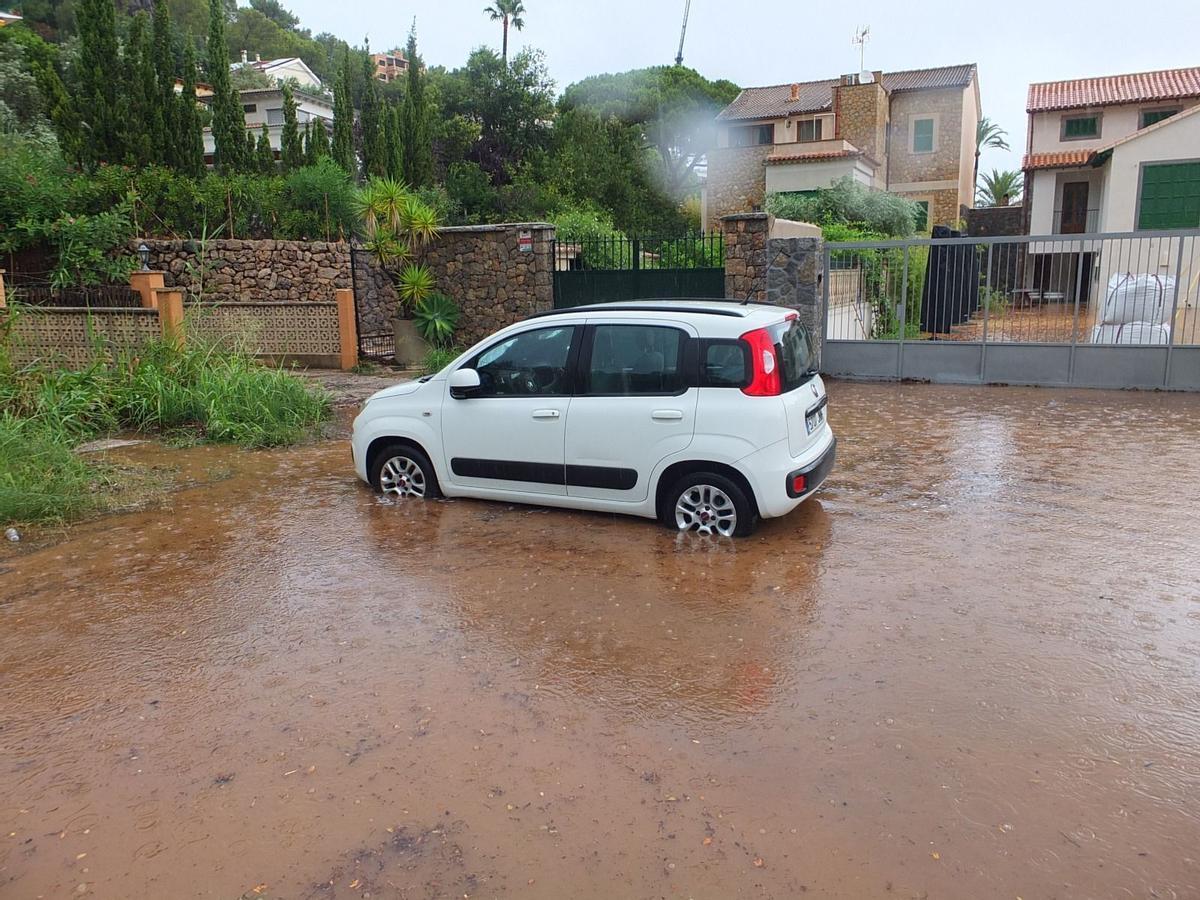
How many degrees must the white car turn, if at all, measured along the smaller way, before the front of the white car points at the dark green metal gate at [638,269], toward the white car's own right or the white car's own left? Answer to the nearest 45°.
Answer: approximately 45° to the white car's own right

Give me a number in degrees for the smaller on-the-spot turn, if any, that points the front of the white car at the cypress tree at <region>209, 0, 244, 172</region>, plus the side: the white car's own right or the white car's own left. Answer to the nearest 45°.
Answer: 0° — it already faces it

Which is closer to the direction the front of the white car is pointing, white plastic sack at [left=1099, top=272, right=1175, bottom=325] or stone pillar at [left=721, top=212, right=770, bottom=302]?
the stone pillar

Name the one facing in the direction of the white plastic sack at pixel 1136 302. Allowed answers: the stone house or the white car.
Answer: the stone house

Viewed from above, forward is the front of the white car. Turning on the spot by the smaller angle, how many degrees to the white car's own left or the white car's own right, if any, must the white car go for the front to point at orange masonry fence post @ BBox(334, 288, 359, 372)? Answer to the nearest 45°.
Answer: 0° — it already faces it

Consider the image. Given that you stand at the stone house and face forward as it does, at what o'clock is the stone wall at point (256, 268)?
The stone wall is roughly at 1 o'clock from the stone house.

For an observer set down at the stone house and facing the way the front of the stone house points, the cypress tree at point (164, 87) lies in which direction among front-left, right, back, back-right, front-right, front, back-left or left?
front-right

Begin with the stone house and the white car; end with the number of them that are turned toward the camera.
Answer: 1

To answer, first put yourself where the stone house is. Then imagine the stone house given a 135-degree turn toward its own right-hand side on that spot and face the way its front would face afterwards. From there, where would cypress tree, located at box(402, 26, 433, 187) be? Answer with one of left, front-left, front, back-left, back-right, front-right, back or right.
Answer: left

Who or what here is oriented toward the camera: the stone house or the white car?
the stone house

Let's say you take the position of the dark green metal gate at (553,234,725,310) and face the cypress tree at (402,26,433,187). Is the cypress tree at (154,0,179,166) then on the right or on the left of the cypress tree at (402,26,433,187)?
left

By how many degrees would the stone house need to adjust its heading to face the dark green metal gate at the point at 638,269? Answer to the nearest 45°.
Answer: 0° — it already faces it

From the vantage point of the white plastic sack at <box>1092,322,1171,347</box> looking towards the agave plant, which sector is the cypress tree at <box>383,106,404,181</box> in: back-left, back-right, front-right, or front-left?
front-right

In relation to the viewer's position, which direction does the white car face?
facing away from the viewer and to the left of the viewer

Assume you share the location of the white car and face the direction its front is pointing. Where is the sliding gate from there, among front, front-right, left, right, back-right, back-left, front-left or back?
right

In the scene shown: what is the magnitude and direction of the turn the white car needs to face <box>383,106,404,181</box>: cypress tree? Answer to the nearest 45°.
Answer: approximately 45° to its right

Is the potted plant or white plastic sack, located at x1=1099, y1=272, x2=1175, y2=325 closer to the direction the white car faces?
the potted plant

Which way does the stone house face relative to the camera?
toward the camera
